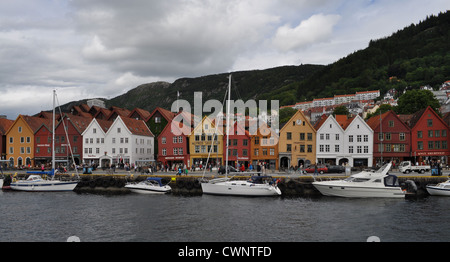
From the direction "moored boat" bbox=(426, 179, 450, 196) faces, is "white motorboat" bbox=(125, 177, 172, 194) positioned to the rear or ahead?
ahead

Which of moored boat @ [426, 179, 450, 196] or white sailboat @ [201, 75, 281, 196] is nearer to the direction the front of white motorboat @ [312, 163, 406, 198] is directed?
the white sailboat

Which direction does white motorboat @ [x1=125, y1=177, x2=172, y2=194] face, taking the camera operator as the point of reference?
facing to the left of the viewer

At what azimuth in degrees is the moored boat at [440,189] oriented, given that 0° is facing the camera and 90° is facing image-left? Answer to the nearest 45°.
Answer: approximately 90°

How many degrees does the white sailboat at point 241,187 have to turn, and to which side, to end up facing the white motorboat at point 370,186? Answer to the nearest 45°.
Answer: approximately 180°

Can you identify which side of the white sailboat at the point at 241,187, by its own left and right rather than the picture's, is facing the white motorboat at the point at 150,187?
front

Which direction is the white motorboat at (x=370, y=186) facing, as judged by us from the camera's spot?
facing to the left of the viewer

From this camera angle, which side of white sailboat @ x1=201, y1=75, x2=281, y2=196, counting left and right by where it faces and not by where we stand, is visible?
left
